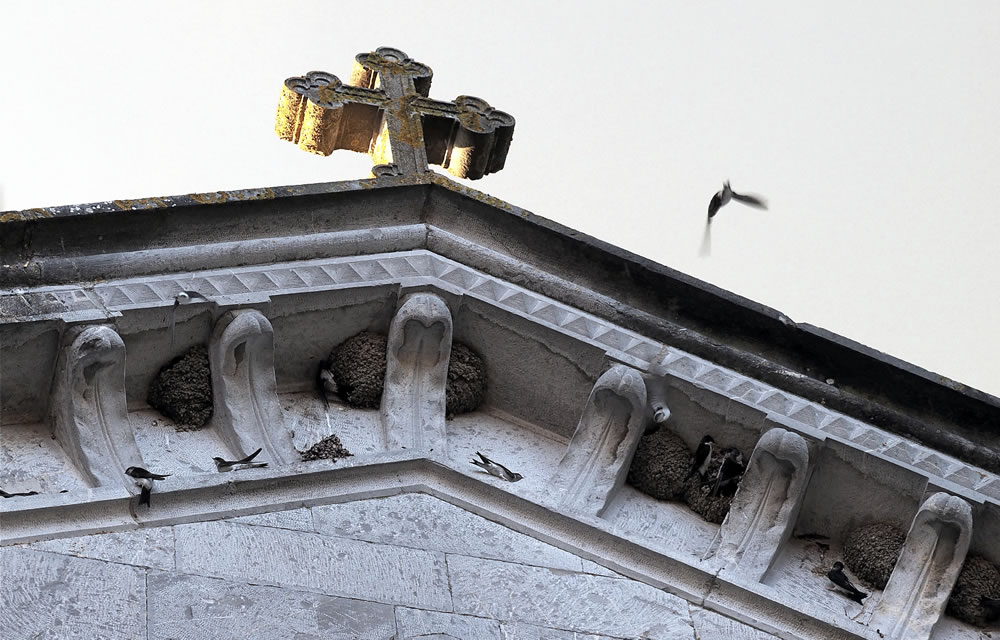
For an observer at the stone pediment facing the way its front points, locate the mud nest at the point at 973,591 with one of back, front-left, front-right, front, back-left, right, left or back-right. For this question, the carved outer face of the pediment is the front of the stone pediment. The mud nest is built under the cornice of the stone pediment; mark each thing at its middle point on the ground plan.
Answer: left

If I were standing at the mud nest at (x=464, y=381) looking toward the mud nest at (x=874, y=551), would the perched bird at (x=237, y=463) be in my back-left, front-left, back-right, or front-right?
back-right

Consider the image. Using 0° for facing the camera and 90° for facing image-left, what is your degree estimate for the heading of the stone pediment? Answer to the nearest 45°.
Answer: approximately 0°
